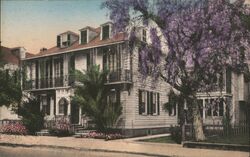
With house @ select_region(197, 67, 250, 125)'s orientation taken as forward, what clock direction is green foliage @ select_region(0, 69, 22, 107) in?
The green foliage is roughly at 2 o'clock from the house.

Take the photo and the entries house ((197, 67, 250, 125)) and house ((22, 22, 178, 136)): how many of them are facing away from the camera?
0

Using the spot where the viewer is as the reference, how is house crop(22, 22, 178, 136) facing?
facing the viewer and to the left of the viewer

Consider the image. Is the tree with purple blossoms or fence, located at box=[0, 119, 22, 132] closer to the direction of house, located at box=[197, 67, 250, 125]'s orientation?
the tree with purple blossoms

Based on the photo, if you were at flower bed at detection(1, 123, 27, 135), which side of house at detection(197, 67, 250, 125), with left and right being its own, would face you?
right

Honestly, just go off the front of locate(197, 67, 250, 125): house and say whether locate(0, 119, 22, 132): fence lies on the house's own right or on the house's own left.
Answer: on the house's own right

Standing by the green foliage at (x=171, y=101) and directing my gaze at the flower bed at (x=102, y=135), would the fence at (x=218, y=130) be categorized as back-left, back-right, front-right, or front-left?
back-left

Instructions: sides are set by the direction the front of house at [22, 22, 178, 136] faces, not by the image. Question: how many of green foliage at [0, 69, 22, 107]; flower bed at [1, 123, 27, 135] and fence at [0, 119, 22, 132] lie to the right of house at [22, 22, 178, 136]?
3

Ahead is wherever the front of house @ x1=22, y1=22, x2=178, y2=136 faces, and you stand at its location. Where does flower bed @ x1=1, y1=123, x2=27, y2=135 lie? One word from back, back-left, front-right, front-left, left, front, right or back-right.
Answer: right

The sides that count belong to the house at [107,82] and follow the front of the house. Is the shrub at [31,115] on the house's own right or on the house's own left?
on the house's own right

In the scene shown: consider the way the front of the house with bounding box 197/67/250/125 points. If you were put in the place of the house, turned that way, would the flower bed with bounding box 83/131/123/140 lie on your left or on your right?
on your right
